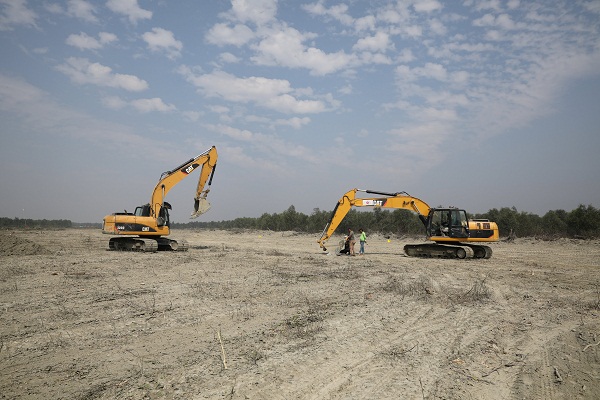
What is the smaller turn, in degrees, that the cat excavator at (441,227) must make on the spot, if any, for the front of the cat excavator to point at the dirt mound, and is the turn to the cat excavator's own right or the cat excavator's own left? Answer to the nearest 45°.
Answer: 0° — it already faces it

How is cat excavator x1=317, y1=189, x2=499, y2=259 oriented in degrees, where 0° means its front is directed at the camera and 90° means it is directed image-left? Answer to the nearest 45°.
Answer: approximately 90°

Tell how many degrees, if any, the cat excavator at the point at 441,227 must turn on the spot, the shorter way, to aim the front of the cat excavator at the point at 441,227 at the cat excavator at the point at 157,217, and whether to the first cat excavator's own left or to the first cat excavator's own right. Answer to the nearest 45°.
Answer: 0° — it already faces it
